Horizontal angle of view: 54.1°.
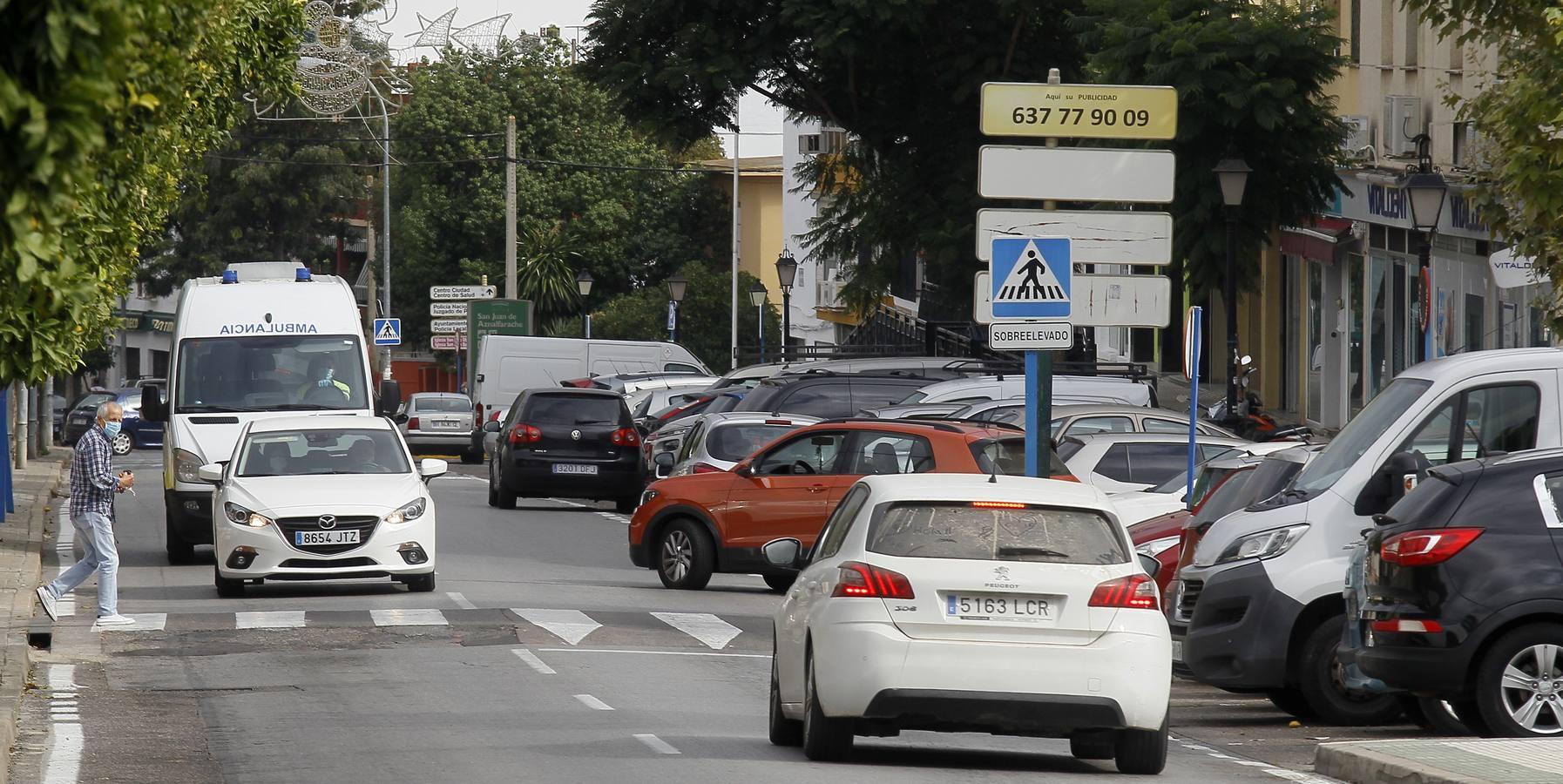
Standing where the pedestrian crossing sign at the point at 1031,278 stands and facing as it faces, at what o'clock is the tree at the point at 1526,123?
The tree is roughly at 9 o'clock from the pedestrian crossing sign.

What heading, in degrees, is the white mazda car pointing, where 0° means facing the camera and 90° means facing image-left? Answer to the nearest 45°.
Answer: approximately 0°

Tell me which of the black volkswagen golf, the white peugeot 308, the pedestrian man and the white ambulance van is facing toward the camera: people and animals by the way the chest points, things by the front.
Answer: the white ambulance van

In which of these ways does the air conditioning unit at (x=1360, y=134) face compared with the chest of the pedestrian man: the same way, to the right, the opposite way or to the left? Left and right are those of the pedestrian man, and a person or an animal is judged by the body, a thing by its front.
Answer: the opposite way

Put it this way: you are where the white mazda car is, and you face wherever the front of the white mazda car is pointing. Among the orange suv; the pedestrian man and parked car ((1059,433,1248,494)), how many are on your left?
2

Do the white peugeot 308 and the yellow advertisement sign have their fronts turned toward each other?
yes

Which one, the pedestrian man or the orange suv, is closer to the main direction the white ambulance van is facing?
the pedestrian man

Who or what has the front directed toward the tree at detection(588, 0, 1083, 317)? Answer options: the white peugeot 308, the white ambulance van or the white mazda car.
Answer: the white peugeot 308

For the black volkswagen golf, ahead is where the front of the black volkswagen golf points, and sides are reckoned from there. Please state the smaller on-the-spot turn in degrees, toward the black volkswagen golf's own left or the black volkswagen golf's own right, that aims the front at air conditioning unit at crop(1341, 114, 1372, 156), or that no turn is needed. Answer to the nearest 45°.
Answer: approximately 90° to the black volkswagen golf's own right

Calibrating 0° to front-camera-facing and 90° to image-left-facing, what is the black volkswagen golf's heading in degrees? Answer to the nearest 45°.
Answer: approximately 180°

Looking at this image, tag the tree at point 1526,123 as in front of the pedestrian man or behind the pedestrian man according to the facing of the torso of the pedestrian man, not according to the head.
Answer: in front
